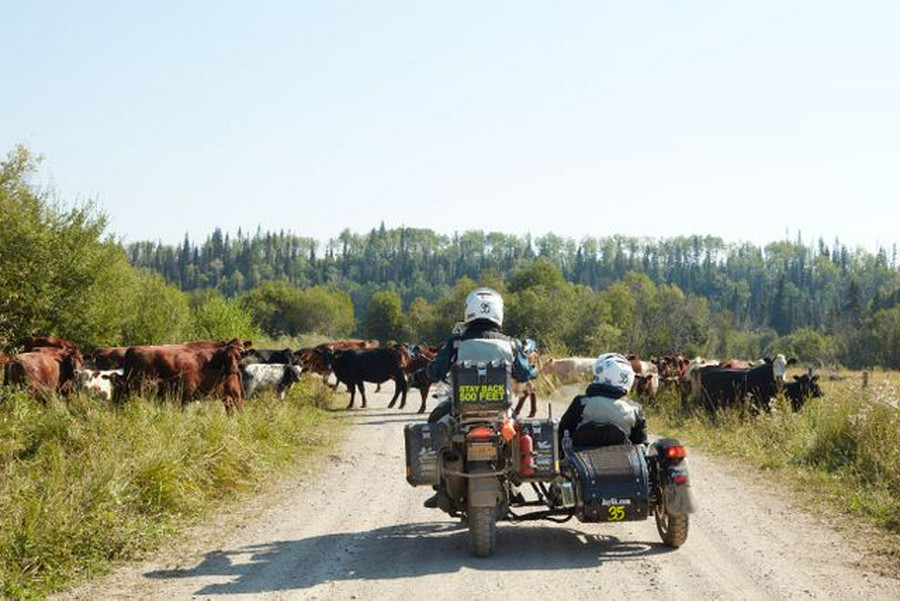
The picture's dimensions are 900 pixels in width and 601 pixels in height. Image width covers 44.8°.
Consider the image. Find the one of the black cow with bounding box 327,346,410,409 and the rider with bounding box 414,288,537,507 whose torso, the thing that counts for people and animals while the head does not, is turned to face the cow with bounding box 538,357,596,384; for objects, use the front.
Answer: the rider

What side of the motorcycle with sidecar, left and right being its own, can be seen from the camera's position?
back

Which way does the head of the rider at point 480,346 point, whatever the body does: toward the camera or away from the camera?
away from the camera

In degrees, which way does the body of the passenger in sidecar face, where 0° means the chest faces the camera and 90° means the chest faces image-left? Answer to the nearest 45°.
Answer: approximately 180°

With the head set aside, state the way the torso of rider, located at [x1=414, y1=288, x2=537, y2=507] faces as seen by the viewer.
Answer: away from the camera

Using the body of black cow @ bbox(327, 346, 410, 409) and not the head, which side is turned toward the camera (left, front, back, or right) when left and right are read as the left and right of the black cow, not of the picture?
left

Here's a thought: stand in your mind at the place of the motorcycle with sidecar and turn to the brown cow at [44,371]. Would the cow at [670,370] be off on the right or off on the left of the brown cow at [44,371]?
right
